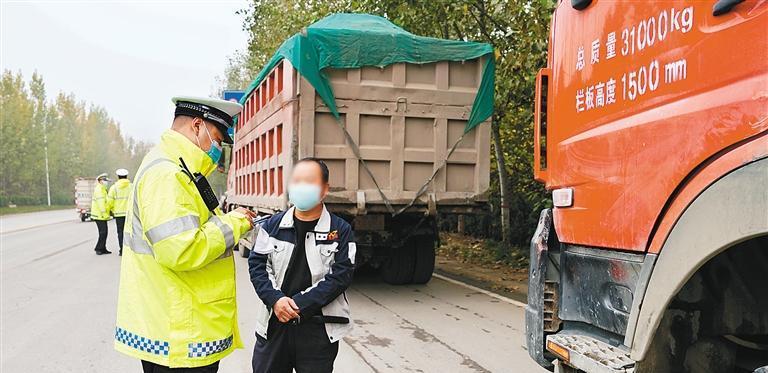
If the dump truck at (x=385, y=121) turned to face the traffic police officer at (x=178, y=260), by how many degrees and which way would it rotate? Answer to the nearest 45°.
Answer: approximately 135° to its left

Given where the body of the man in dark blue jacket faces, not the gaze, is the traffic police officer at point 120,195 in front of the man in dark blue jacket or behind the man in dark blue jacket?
behind

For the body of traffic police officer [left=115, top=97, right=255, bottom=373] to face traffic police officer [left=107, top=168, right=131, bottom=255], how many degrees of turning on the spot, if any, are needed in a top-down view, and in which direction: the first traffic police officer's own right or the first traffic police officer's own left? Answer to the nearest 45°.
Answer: approximately 90° to the first traffic police officer's own left

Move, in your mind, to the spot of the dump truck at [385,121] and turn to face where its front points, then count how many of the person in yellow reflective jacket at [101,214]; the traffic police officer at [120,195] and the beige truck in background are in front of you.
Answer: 3

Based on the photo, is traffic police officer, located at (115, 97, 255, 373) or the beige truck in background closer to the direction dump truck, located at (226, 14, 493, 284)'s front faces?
the beige truck in background

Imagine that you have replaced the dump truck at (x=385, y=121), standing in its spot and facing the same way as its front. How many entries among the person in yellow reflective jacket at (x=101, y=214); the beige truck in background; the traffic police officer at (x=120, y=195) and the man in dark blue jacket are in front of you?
3

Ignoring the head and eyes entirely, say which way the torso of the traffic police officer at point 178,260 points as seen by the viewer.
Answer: to the viewer's right

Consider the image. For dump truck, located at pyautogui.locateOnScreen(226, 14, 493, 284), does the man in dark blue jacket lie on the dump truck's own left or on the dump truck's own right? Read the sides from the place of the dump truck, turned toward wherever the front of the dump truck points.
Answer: on the dump truck's own left

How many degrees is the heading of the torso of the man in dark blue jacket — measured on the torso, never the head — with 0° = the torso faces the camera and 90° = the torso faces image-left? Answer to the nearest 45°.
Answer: approximately 0°

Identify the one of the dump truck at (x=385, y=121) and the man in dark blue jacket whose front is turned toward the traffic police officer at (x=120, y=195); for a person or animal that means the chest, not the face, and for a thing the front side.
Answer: the dump truck

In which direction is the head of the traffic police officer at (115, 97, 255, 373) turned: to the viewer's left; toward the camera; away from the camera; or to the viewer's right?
to the viewer's right

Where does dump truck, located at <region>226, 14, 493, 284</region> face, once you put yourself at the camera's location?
facing away from the viewer and to the left of the viewer
